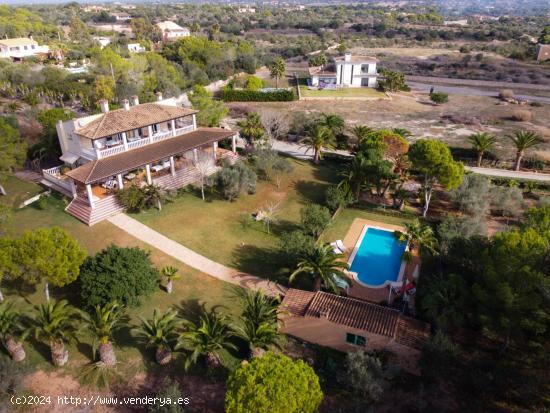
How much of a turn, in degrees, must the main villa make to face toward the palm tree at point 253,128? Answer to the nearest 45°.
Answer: approximately 90° to its left

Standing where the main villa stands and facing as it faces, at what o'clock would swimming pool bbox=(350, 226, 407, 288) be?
The swimming pool is roughly at 12 o'clock from the main villa.

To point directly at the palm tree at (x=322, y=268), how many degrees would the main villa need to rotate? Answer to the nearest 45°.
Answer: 0° — it already faces it

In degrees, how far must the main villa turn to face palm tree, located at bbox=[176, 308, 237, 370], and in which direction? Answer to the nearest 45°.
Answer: approximately 45° to its right

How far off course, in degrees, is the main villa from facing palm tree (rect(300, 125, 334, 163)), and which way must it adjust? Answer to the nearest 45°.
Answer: approximately 45° to its left

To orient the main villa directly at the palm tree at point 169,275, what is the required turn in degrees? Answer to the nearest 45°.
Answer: approximately 45° to its right

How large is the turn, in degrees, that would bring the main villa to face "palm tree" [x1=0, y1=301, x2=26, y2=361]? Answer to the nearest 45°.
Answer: approximately 45° to its right

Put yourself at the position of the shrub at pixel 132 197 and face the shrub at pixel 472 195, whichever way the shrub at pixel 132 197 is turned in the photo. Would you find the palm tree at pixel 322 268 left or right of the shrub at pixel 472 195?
right

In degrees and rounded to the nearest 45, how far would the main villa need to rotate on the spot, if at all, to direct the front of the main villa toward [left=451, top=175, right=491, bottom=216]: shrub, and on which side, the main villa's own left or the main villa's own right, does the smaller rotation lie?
0° — it already faces it

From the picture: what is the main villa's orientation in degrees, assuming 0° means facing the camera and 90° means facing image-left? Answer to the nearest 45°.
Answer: approximately 315°

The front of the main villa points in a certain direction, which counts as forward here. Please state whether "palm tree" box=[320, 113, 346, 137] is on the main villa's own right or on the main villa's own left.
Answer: on the main villa's own left
